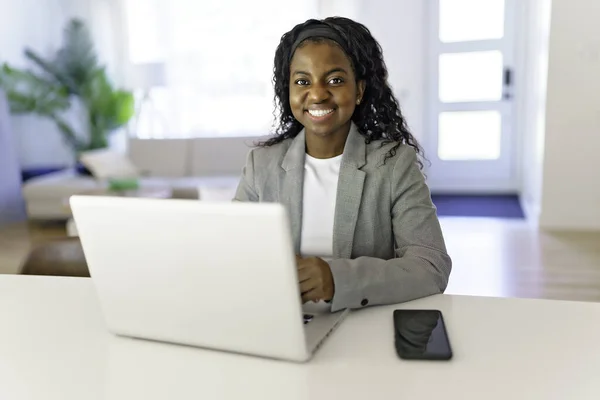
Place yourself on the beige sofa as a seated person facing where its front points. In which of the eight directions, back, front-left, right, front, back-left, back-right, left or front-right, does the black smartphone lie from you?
front

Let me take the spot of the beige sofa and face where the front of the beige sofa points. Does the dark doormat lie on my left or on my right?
on my left

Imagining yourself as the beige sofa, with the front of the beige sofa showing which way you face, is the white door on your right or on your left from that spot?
on your left

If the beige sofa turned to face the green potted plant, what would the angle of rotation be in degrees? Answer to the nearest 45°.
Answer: approximately 135° to its right

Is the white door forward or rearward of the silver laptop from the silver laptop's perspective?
forward

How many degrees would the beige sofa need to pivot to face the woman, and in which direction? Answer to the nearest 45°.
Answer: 0° — it already faces them

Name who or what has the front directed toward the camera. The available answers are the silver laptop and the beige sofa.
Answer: the beige sofa

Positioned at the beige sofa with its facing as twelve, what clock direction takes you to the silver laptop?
The silver laptop is roughly at 12 o'clock from the beige sofa.

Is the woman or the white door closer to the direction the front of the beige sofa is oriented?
the woman

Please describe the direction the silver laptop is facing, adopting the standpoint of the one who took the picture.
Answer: facing away from the viewer and to the right of the viewer

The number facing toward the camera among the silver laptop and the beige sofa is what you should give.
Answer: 1

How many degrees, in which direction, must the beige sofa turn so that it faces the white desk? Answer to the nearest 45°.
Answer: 0° — it already faces it

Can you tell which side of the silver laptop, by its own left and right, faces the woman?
front

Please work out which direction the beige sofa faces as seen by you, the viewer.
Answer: facing the viewer
